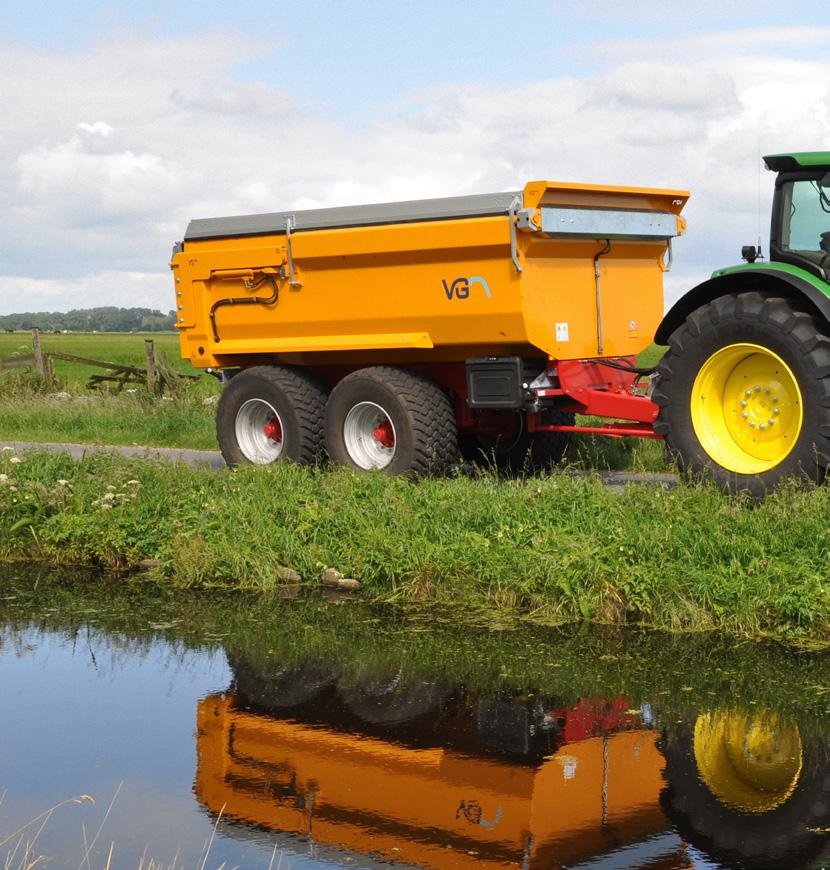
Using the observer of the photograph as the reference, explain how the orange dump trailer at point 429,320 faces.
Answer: facing the viewer and to the right of the viewer

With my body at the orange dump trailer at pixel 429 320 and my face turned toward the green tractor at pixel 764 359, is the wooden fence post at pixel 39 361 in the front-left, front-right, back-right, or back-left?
back-left

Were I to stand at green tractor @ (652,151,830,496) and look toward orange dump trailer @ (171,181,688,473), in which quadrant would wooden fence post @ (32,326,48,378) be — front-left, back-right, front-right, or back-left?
front-right

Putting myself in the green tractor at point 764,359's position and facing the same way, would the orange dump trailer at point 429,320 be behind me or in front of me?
behind

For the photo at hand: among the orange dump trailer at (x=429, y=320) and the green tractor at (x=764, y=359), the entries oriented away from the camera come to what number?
0

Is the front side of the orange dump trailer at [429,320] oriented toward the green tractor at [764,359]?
yes

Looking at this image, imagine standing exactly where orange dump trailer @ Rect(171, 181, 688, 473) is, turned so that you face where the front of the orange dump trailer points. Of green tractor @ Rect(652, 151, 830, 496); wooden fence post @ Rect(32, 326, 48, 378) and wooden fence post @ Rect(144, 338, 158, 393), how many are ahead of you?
1

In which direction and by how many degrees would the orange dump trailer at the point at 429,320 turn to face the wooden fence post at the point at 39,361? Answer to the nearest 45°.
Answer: approximately 180°

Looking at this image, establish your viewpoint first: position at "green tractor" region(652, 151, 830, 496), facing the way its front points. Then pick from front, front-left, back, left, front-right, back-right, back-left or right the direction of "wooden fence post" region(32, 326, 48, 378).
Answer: back

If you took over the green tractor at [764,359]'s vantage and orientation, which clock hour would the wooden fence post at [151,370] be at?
The wooden fence post is roughly at 6 o'clock from the green tractor.
